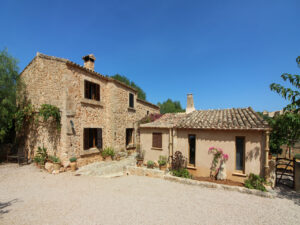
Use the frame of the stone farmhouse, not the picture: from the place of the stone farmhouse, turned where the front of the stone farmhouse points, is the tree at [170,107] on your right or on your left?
on your left

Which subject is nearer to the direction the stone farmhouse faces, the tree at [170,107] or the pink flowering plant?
the pink flowering plant

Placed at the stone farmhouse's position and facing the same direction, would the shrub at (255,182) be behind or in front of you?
in front

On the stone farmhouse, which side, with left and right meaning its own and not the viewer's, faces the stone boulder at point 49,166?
right

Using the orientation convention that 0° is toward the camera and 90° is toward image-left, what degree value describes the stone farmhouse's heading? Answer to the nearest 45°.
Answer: approximately 315°
